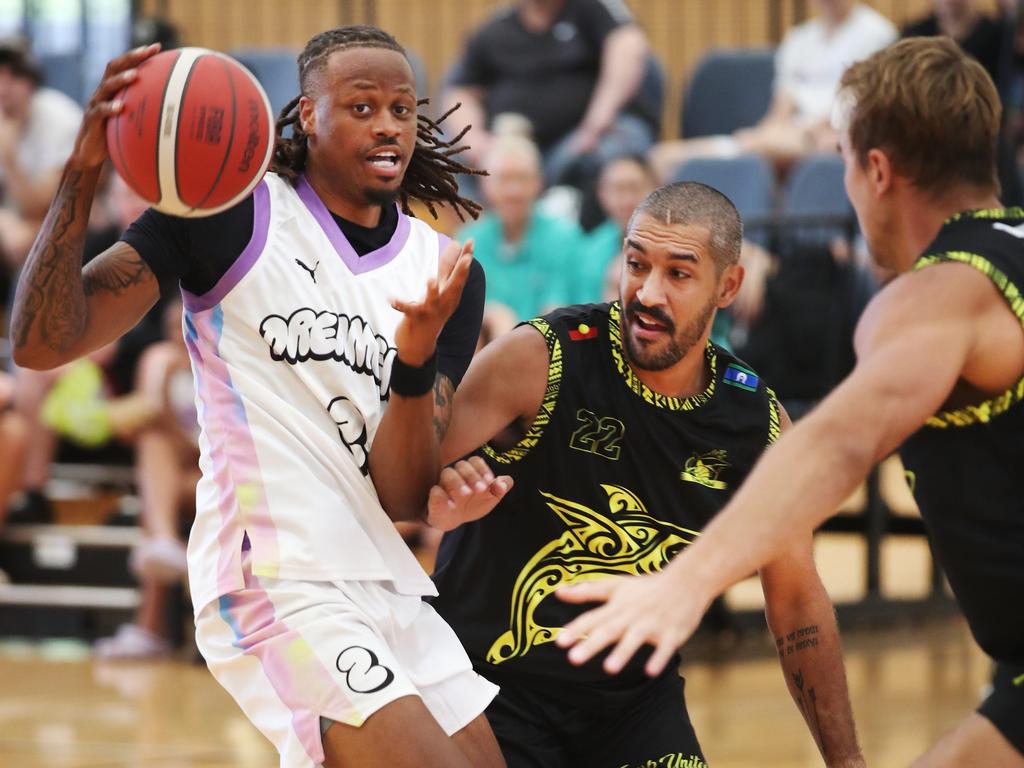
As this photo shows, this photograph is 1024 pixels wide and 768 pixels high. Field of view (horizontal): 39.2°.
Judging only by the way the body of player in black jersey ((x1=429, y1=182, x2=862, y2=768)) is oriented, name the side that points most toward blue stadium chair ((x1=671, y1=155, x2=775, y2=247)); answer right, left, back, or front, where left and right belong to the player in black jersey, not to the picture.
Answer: back

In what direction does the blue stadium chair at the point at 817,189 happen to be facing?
toward the camera

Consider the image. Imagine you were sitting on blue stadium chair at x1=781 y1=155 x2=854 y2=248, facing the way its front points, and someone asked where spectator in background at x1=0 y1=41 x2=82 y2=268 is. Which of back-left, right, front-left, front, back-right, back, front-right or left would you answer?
right

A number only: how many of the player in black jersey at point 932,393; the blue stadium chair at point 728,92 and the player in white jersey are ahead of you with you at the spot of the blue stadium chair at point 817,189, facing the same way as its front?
2

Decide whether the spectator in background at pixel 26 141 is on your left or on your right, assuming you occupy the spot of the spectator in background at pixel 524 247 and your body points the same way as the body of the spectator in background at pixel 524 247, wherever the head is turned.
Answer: on your right

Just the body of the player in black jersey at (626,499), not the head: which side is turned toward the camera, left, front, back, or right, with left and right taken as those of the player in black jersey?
front

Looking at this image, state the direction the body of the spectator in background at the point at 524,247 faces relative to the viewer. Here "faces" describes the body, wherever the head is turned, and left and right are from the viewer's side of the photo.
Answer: facing the viewer

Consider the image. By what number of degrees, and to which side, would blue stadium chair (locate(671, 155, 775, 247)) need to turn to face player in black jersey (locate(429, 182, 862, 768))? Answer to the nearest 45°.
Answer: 0° — it already faces them

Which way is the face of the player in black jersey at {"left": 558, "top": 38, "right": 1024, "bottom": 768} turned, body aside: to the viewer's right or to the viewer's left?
to the viewer's left

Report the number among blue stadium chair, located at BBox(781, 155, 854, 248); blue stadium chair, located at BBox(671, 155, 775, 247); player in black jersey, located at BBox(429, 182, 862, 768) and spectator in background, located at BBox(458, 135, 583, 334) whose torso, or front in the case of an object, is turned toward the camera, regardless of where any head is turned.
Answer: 4

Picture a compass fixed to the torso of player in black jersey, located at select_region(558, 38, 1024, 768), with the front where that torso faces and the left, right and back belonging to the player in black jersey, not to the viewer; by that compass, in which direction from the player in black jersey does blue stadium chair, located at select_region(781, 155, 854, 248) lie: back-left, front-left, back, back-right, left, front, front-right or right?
front-right

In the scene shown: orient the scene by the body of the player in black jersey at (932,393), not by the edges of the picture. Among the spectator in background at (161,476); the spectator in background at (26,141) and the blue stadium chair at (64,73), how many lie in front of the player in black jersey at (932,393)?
3

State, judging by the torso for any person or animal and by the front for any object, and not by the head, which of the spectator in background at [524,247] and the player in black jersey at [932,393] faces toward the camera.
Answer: the spectator in background

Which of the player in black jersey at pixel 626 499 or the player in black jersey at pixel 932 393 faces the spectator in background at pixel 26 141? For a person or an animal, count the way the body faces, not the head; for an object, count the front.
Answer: the player in black jersey at pixel 932 393

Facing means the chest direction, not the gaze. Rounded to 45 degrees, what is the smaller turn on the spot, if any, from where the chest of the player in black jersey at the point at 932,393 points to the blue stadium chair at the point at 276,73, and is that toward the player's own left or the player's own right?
0° — they already face it

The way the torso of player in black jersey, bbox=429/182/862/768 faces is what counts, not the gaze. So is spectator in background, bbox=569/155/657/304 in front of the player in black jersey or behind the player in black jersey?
behind

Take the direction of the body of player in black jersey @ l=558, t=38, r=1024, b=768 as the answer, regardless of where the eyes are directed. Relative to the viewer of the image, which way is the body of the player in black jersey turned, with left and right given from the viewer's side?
facing away from the viewer and to the left of the viewer
